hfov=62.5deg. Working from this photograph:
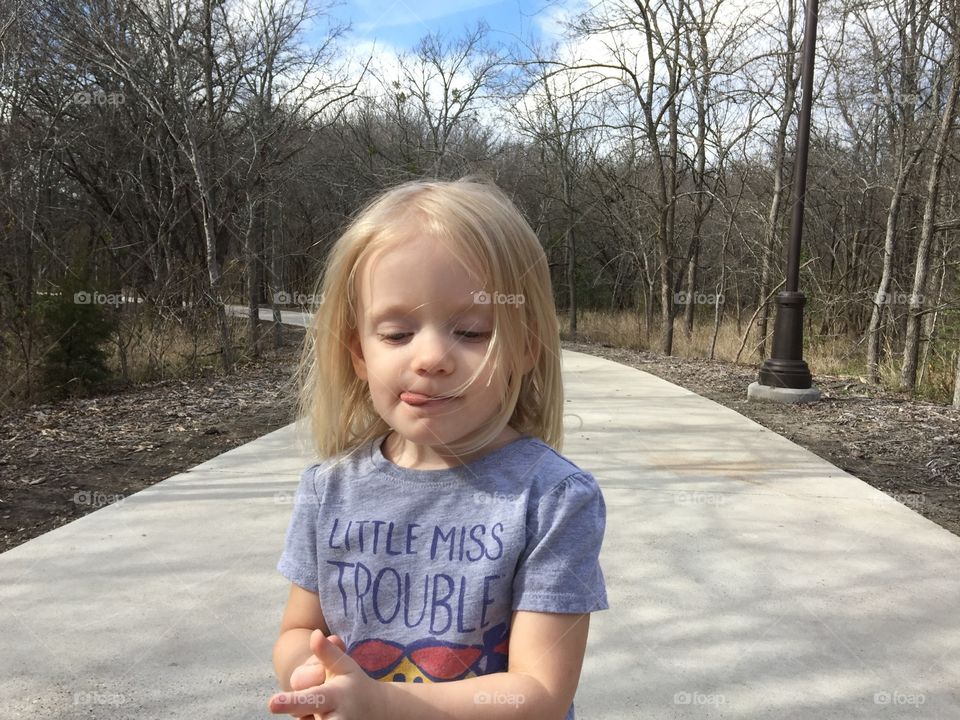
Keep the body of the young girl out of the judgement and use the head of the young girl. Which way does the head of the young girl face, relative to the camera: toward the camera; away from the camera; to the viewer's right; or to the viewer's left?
toward the camera

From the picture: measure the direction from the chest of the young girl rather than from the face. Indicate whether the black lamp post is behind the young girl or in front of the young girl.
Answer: behind

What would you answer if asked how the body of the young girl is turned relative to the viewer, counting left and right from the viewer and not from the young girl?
facing the viewer and to the left of the viewer
